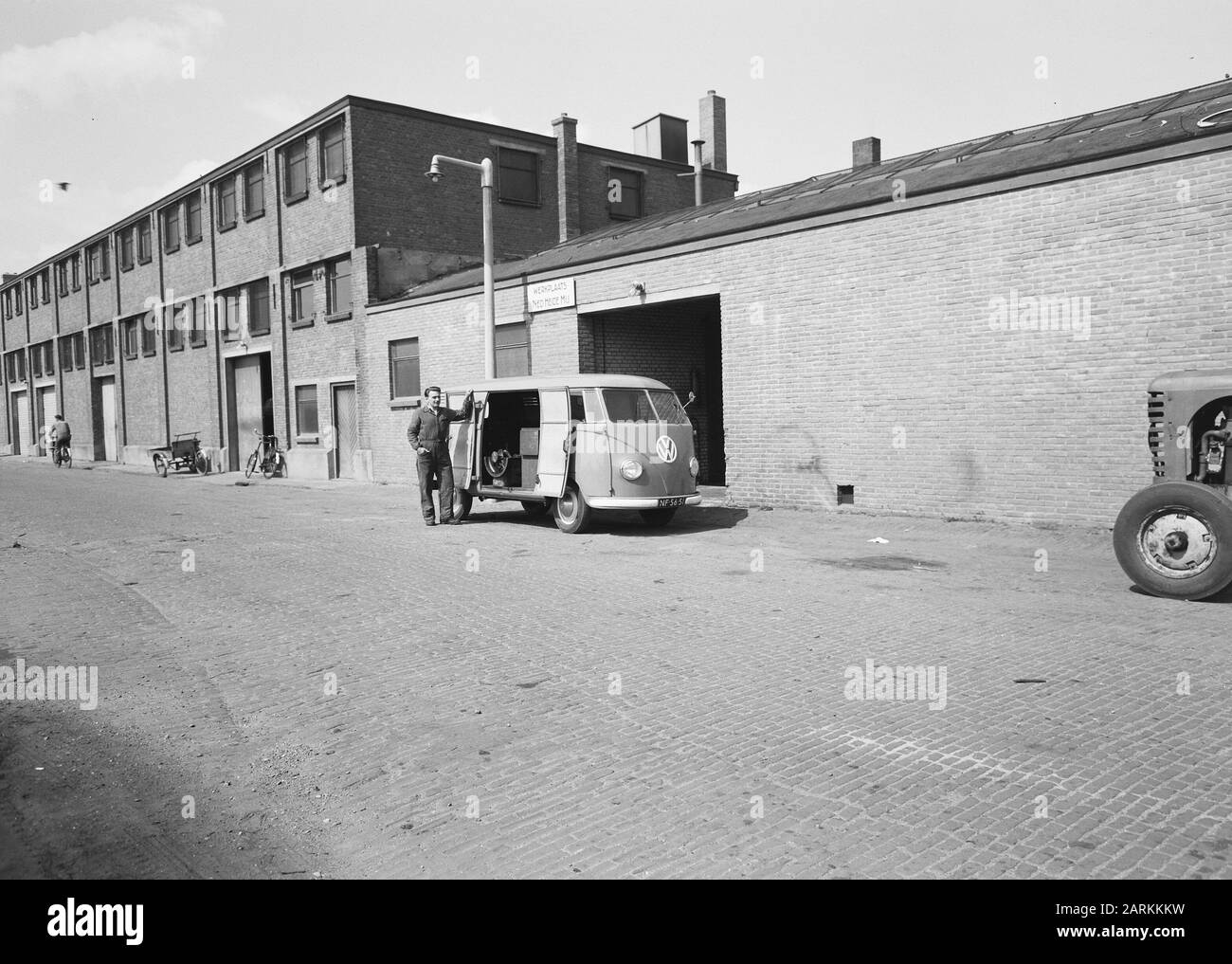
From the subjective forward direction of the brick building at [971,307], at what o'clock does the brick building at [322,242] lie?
the brick building at [322,242] is roughly at 3 o'clock from the brick building at [971,307].

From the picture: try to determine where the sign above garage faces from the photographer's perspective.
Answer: facing the viewer and to the left of the viewer

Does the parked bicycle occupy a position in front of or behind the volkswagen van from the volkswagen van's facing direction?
behind

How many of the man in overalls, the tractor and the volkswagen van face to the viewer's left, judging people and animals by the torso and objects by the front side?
1

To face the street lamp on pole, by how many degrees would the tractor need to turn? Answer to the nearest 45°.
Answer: approximately 45° to its right

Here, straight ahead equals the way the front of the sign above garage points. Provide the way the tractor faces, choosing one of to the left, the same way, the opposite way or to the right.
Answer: to the right

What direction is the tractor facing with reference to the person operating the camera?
facing to the left of the viewer

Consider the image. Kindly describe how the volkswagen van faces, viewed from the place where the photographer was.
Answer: facing the viewer and to the right of the viewer

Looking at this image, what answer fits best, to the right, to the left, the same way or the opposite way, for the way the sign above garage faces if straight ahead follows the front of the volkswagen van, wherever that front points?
to the right

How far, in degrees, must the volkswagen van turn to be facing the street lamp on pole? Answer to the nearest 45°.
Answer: approximately 135° to its left

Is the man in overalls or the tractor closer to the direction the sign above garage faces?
the man in overalls

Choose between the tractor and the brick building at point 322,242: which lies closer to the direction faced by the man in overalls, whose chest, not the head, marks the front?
the tractor
